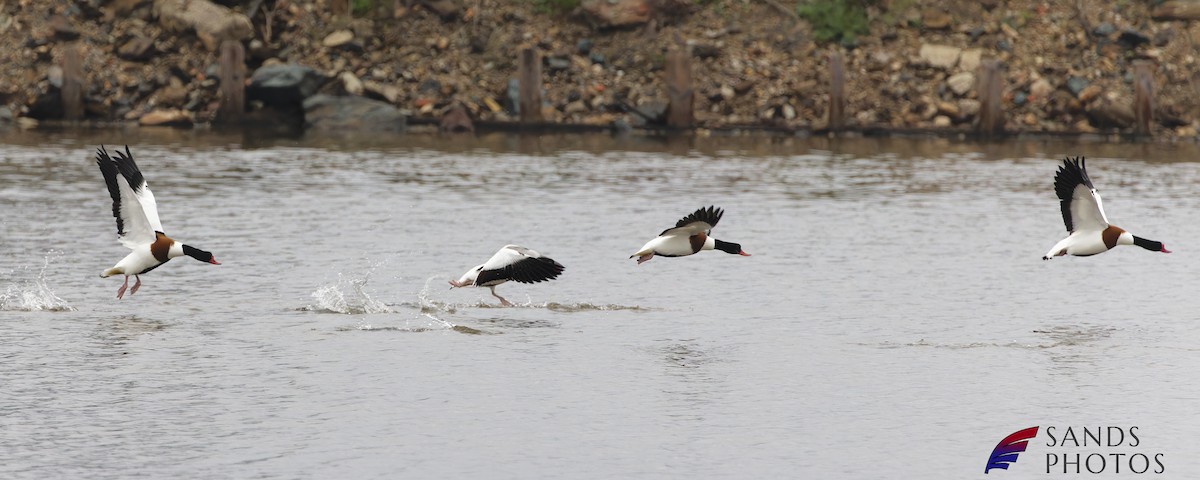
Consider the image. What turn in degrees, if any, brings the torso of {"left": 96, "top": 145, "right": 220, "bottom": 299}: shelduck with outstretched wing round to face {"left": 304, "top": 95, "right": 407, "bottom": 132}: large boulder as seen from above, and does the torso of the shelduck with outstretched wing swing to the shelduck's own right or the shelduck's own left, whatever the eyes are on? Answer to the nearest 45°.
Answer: approximately 90° to the shelduck's own left

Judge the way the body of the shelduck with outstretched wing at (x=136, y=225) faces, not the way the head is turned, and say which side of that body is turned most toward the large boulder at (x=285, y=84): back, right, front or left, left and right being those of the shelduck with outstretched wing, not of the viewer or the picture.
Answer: left

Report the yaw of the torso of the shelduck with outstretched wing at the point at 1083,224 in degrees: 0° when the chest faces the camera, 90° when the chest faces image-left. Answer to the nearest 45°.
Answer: approximately 270°

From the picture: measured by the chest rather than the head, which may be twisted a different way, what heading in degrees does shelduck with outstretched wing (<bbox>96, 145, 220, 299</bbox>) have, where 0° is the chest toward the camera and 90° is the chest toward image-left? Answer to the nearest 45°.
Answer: approximately 270°

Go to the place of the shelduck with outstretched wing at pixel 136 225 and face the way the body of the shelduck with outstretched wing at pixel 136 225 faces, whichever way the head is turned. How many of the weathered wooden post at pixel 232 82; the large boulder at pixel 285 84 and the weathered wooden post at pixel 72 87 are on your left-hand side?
3

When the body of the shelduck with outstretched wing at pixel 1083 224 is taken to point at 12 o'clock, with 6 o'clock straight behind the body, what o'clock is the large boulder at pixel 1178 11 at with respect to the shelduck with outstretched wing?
The large boulder is roughly at 9 o'clock from the shelduck with outstretched wing.

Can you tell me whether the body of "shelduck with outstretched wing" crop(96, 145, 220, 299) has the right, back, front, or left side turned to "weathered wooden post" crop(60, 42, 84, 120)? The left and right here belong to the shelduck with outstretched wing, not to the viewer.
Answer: left

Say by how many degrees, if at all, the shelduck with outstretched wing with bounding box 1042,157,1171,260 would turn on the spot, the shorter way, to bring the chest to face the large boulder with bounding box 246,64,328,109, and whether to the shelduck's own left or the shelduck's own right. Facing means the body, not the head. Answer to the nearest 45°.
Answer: approximately 135° to the shelduck's own left

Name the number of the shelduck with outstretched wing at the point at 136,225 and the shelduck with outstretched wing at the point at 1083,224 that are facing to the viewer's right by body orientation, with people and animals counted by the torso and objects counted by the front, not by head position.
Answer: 2
